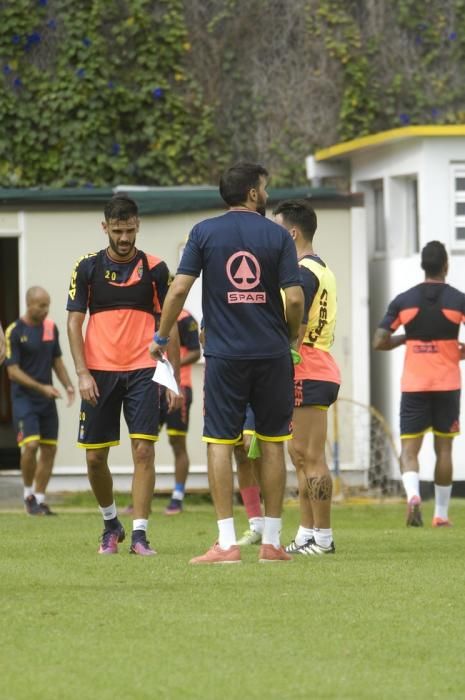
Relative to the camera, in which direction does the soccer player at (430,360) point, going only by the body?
away from the camera

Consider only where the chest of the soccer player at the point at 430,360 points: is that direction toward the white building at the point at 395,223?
yes

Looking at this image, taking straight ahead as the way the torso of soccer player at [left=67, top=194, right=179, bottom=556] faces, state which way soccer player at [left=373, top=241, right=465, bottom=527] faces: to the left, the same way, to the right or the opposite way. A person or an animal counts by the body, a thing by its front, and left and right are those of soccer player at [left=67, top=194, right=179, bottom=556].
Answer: the opposite way

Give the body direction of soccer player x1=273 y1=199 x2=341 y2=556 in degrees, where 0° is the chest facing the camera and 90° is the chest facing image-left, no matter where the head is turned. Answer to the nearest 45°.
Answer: approximately 135°

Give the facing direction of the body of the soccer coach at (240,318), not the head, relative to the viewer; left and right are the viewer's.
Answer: facing away from the viewer

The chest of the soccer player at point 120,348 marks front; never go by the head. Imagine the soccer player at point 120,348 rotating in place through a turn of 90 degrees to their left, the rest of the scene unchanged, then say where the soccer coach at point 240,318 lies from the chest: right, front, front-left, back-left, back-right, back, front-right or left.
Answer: front-right

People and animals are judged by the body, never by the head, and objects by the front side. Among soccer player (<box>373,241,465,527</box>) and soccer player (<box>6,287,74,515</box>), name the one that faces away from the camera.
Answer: soccer player (<box>373,241,465,527</box>)

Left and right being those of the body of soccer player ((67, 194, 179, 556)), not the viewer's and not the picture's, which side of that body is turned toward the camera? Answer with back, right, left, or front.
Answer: front

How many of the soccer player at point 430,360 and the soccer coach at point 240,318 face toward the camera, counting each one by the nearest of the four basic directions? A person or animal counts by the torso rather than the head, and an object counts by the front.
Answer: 0

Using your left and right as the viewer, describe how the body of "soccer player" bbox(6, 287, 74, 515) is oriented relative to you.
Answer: facing the viewer and to the right of the viewer

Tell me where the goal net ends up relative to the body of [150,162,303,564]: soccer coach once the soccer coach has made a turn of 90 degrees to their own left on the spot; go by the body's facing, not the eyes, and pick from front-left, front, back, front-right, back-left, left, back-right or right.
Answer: right

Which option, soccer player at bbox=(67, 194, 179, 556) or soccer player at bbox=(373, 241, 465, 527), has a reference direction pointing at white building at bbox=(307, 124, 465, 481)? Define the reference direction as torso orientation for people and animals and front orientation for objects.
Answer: soccer player at bbox=(373, 241, 465, 527)

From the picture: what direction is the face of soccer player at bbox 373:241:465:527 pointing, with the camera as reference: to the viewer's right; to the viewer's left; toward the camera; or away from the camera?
away from the camera

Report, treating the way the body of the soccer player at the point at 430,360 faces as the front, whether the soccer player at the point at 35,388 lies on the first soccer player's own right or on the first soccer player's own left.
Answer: on the first soccer player's own left
